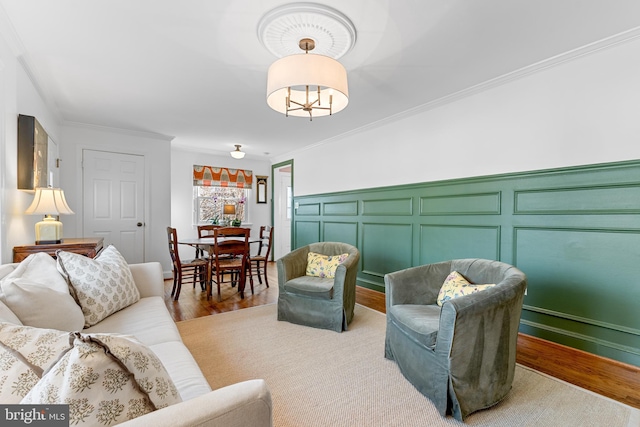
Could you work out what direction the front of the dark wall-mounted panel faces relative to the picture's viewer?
facing to the right of the viewer

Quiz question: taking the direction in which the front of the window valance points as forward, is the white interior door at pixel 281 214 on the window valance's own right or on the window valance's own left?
on the window valance's own left

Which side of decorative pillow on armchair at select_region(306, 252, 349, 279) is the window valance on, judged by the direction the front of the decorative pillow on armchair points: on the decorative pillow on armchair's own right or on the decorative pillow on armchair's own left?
on the decorative pillow on armchair's own right

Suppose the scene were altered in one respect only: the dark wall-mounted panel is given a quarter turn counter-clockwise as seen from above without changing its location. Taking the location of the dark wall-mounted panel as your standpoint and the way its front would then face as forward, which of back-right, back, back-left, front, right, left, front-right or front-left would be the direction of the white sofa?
back

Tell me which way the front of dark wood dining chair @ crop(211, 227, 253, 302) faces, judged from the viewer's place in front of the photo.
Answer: facing away from the viewer

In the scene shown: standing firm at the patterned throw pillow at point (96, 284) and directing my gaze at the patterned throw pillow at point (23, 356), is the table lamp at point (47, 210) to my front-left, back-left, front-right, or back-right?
back-right

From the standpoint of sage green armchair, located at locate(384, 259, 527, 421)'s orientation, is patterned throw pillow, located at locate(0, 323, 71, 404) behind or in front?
in front
